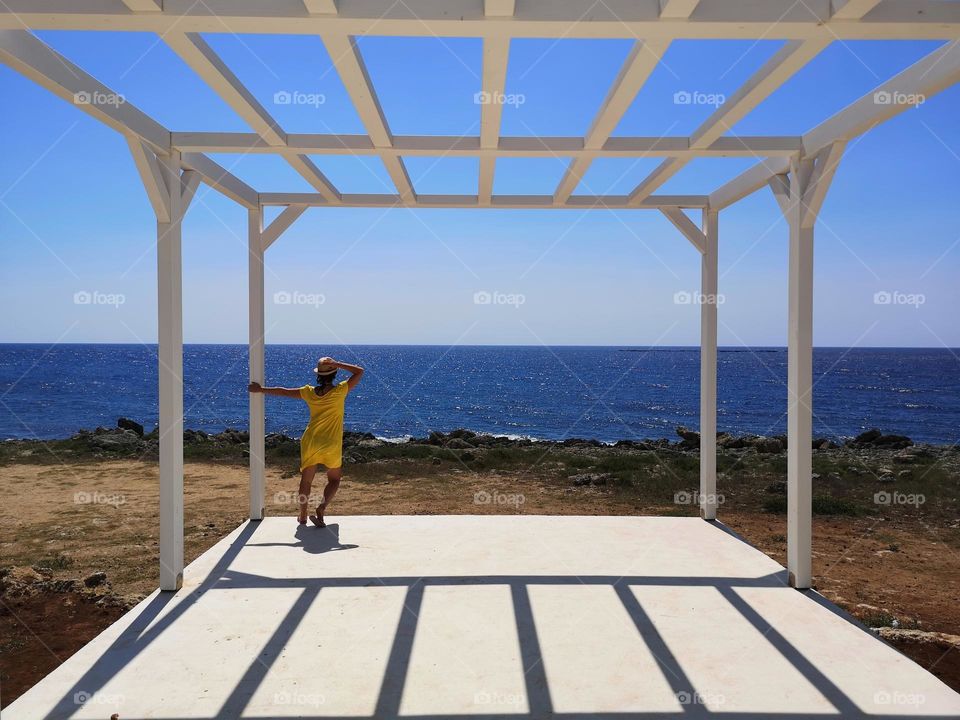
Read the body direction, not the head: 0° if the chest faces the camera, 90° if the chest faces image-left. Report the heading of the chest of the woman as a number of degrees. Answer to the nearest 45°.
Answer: approximately 180°

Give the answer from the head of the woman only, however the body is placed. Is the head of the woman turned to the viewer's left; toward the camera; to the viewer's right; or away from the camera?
away from the camera
